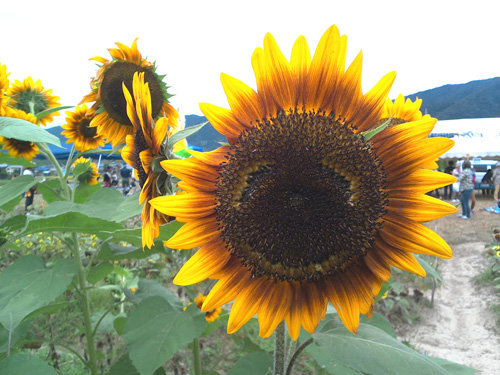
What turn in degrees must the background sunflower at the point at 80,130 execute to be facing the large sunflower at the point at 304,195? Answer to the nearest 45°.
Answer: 0° — it already faces it

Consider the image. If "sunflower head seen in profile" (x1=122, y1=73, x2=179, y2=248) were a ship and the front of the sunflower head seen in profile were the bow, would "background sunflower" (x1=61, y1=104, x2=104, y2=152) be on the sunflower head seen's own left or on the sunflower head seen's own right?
on the sunflower head seen's own right

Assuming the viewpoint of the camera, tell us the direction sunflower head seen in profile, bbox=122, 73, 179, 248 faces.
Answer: facing to the left of the viewer

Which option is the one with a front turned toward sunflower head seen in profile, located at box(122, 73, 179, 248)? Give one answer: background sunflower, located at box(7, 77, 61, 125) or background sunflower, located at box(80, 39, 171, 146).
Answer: background sunflower, located at box(80, 39, 171, 146)

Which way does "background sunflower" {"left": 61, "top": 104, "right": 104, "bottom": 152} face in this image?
toward the camera

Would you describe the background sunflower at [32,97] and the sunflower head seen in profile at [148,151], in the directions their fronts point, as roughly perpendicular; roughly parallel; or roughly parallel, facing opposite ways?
roughly perpendicular

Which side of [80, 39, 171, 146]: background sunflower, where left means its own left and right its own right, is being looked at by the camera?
front

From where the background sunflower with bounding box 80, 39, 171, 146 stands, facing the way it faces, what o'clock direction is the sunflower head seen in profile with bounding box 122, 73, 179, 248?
The sunflower head seen in profile is roughly at 12 o'clock from the background sunflower.

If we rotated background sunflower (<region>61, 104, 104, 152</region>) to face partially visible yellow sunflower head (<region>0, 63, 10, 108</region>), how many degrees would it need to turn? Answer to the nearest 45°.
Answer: approximately 45° to its right
